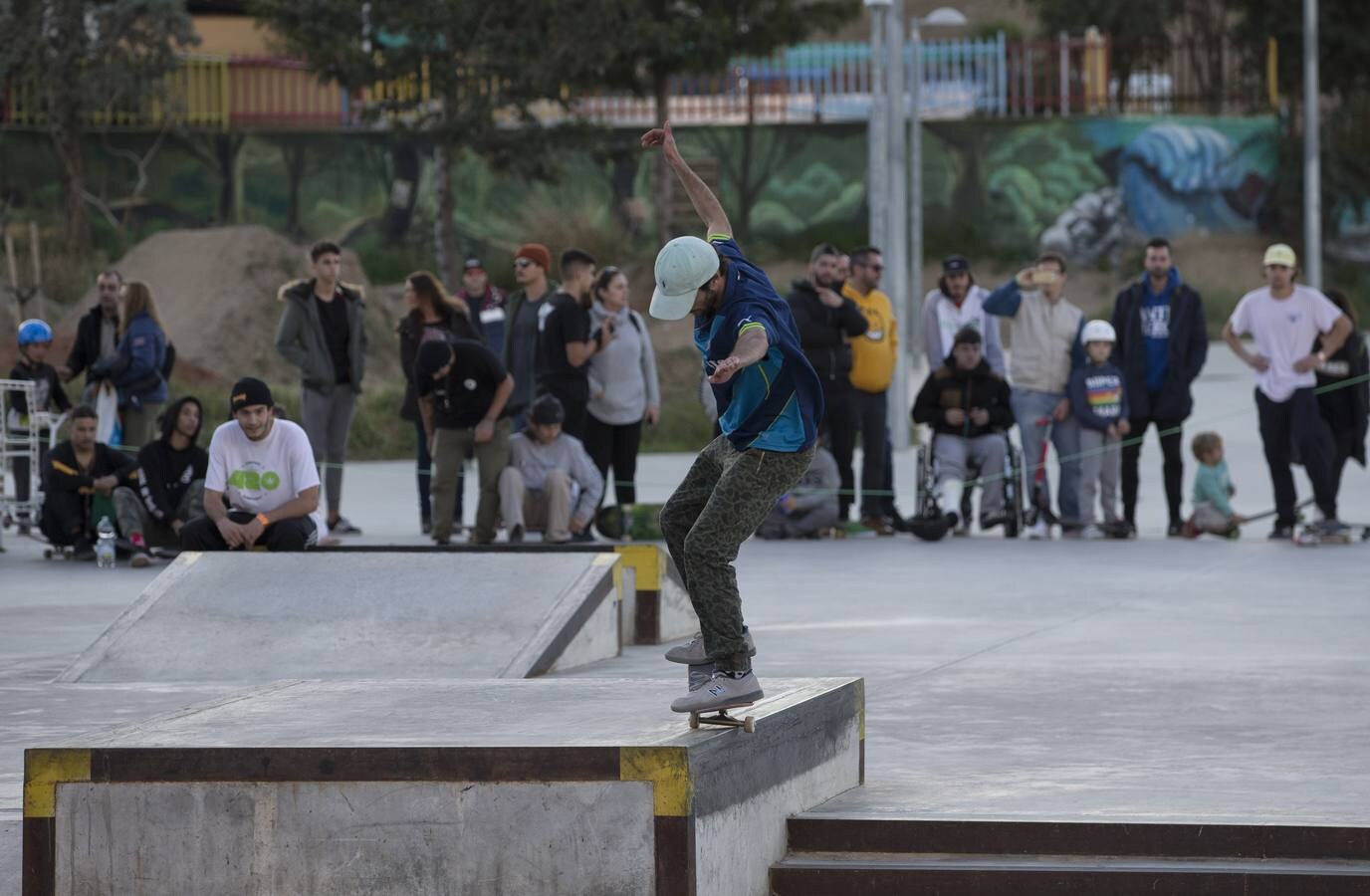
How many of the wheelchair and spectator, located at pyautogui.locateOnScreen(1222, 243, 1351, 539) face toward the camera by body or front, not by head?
2

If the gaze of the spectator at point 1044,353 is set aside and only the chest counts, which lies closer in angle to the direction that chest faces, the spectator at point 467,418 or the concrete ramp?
the concrete ramp

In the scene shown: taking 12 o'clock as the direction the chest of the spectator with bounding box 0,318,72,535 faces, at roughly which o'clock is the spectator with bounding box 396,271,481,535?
the spectator with bounding box 396,271,481,535 is roughly at 10 o'clock from the spectator with bounding box 0,318,72,535.
